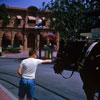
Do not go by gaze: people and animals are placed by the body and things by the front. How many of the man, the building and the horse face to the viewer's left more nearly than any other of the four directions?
1

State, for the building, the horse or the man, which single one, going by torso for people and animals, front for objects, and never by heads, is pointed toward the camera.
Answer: the building

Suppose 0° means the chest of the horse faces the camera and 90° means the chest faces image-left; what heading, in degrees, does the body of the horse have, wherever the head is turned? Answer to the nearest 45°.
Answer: approximately 90°

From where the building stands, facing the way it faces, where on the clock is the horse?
The horse is roughly at 12 o'clock from the building.

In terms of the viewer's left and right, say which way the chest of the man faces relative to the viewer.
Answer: facing away from the viewer and to the right of the viewer

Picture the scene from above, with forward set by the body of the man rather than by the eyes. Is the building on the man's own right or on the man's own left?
on the man's own left

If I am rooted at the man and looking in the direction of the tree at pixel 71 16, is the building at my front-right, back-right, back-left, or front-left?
front-left

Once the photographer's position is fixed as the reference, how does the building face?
facing the viewer

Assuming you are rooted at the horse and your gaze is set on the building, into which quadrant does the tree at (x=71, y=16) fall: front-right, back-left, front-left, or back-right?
front-right

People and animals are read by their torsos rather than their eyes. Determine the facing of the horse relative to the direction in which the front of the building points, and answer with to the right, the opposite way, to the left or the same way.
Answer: to the right

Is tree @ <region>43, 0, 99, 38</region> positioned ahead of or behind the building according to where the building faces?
ahead
